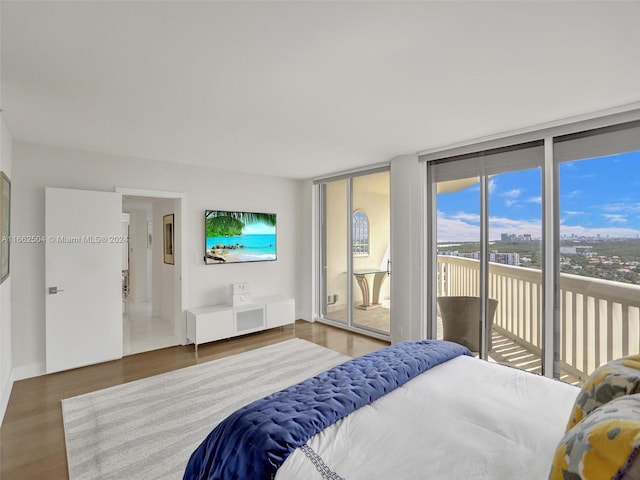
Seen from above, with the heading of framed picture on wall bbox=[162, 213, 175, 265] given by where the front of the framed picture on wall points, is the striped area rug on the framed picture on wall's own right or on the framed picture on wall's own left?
on the framed picture on wall's own left

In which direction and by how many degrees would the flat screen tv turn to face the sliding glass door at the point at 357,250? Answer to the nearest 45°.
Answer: approximately 45° to its left

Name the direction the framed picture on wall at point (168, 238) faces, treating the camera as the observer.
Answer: facing to the left of the viewer

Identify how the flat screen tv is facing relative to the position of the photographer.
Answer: facing the viewer and to the right of the viewer

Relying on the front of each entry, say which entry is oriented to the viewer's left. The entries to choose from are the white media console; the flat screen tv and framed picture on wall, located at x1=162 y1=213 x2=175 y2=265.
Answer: the framed picture on wall

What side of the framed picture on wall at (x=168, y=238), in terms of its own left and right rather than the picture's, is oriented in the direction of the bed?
left

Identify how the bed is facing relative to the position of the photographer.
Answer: facing away from the viewer and to the left of the viewer

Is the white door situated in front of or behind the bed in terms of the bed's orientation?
in front

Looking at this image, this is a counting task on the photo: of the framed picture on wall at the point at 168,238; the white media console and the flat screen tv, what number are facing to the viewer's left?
1

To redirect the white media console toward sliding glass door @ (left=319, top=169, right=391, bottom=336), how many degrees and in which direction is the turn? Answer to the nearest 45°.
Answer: approximately 45° to its left

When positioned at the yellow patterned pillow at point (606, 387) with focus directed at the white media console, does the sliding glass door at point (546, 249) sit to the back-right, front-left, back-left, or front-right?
front-right

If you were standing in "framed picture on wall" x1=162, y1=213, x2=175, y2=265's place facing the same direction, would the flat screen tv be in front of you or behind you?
behind

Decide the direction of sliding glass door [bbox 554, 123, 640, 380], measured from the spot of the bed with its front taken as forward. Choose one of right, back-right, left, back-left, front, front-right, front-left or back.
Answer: right
